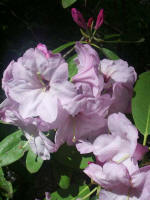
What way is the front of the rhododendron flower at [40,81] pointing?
toward the camera

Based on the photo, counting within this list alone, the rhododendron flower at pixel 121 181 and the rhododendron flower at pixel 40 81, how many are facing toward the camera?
2

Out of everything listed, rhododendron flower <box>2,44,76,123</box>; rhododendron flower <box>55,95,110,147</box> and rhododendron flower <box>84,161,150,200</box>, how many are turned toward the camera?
3

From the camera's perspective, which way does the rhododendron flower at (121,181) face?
toward the camera

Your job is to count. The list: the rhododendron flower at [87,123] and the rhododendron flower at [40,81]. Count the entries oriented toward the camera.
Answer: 2
